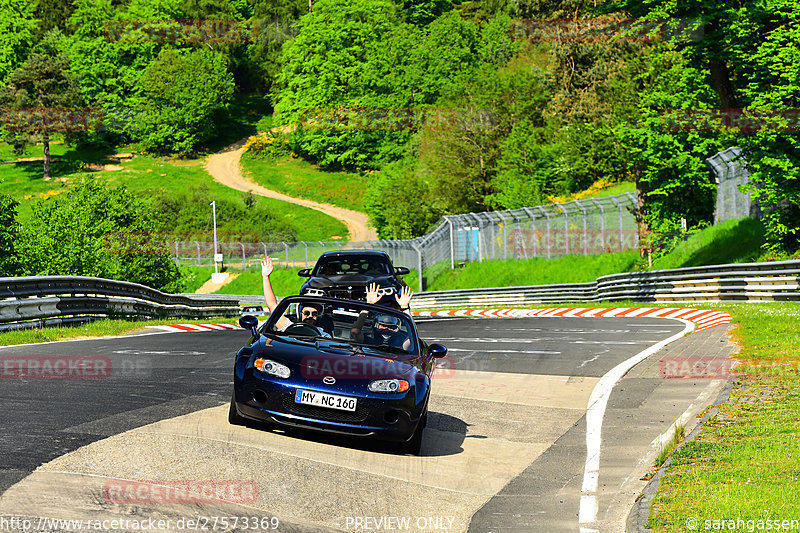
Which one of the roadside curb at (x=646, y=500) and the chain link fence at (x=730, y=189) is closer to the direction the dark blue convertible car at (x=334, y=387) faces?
the roadside curb

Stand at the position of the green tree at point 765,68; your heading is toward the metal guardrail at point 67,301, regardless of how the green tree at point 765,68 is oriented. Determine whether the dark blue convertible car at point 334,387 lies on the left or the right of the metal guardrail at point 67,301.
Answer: left

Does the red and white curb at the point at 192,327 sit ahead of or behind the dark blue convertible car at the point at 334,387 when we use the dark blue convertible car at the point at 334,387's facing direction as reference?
behind

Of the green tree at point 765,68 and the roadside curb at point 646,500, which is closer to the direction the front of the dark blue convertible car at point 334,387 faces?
the roadside curb

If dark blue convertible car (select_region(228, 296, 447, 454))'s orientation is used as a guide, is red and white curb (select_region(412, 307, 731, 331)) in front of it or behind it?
behind

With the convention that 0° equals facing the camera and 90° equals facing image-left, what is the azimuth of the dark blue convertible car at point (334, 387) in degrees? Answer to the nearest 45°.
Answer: approximately 0°

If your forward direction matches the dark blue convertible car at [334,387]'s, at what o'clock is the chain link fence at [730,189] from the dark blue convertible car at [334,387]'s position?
The chain link fence is roughly at 7 o'clock from the dark blue convertible car.
